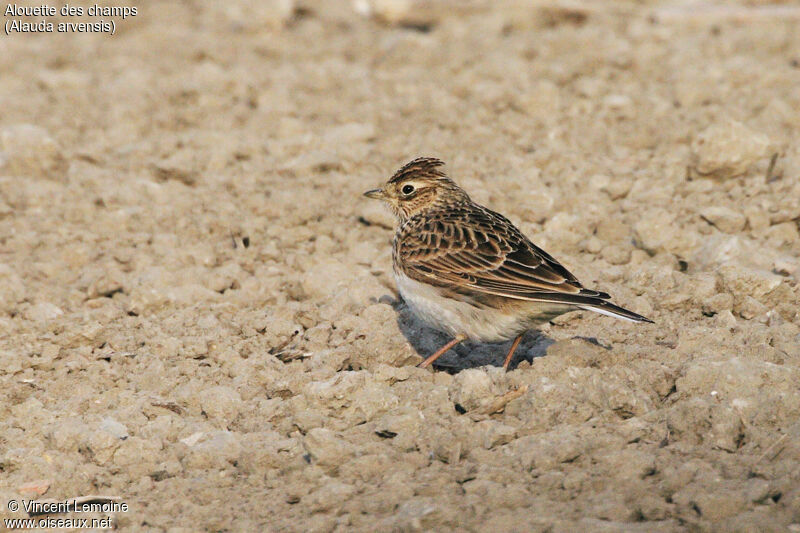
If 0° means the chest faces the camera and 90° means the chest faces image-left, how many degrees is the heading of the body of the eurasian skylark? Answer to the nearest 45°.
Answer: approximately 90°
